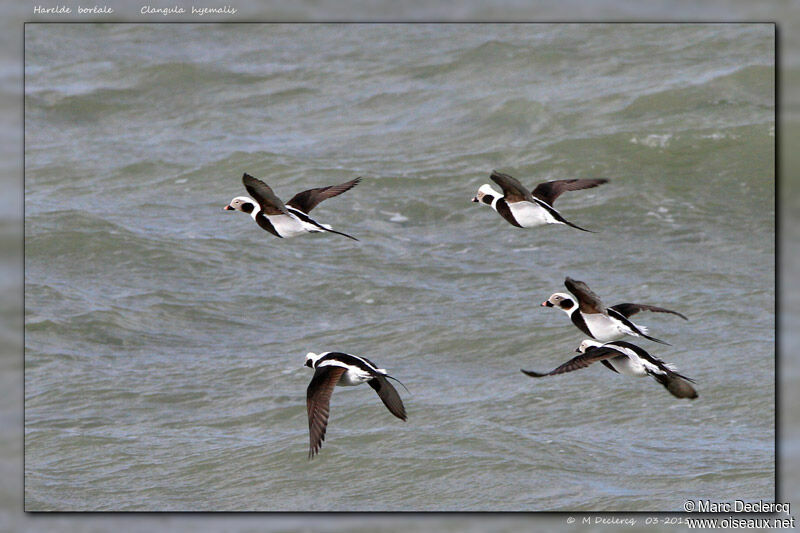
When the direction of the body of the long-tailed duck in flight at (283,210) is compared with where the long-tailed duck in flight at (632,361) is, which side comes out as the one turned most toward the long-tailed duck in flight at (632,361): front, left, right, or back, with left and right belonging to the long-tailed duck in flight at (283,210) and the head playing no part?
back

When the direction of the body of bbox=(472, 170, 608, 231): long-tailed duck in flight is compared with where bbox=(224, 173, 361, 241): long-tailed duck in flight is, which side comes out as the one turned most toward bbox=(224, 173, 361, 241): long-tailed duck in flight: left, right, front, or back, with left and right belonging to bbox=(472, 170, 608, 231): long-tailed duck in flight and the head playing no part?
front

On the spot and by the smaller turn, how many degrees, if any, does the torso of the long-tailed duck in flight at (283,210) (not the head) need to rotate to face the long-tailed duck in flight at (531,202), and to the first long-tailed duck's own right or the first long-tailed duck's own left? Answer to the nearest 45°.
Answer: approximately 180°

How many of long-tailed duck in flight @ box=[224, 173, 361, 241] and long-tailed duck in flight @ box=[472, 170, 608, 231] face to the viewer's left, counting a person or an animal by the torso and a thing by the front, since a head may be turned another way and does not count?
2

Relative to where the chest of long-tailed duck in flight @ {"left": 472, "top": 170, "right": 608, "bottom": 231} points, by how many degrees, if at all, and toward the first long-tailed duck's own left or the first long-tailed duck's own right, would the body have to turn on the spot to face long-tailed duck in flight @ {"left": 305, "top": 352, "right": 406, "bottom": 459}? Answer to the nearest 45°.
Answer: approximately 45° to the first long-tailed duck's own left

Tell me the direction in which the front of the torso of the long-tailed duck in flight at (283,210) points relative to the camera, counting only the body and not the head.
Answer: to the viewer's left

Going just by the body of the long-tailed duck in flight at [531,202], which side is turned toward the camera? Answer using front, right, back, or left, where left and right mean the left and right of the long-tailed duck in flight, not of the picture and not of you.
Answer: left

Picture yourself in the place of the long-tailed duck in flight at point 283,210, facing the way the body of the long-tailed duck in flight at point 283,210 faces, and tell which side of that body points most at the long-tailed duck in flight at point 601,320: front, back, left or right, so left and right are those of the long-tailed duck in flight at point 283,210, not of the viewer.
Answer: back
